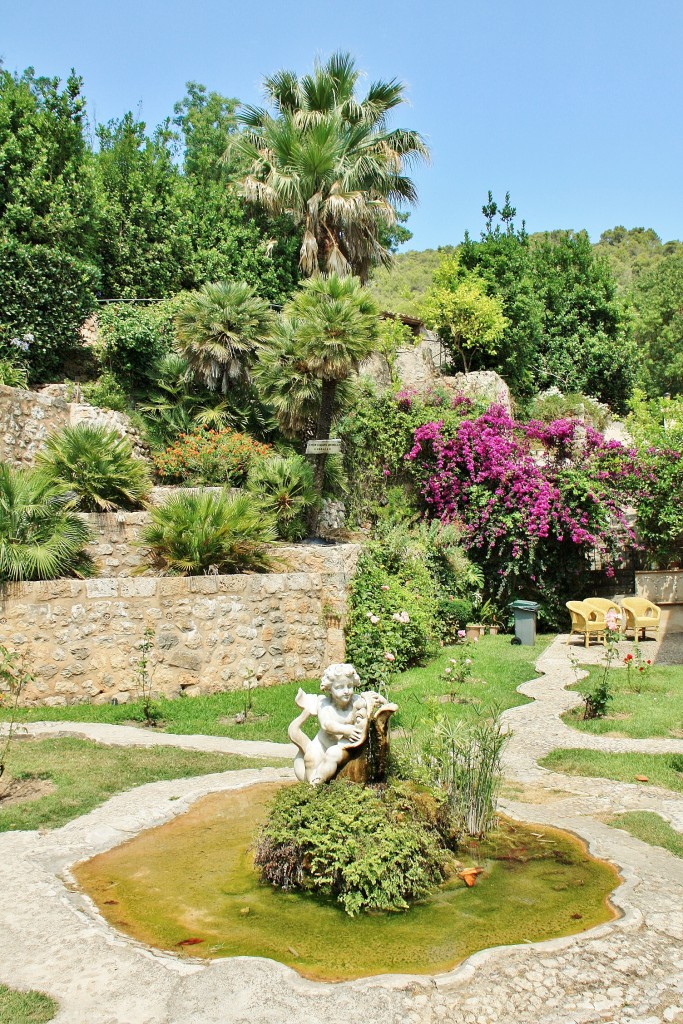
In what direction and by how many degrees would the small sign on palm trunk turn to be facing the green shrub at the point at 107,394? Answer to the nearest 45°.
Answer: approximately 135° to its right

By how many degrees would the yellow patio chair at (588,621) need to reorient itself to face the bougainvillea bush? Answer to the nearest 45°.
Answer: approximately 180°

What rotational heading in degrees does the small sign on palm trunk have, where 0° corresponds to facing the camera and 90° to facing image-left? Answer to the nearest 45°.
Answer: approximately 0°

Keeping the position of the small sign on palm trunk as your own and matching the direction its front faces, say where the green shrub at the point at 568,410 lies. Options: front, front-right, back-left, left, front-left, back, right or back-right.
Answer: back-left

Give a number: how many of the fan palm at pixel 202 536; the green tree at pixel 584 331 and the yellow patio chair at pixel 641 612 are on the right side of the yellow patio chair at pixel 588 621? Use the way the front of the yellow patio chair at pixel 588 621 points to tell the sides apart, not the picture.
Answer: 1

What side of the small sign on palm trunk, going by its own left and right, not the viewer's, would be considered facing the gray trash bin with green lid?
left

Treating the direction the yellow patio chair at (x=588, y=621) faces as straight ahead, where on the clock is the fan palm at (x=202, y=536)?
The fan palm is roughly at 3 o'clock from the yellow patio chair.

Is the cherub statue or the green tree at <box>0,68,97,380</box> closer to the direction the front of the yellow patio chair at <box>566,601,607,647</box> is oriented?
the cherub statue

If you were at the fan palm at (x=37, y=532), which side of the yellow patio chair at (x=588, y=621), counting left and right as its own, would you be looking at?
right

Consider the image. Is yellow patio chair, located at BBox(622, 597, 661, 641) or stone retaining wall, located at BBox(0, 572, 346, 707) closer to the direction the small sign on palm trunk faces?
the stone retaining wall

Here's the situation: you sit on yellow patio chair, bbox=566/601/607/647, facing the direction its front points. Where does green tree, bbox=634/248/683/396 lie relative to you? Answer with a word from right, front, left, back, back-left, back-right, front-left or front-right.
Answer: back-left
